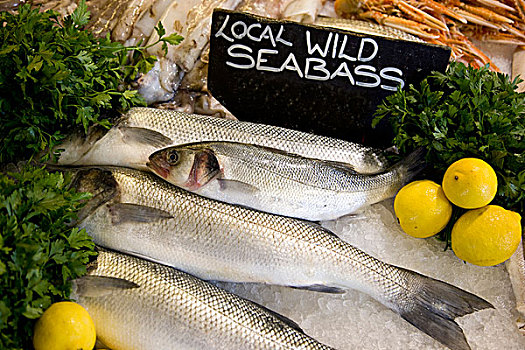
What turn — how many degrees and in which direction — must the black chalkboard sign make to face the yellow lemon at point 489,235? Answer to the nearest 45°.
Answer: approximately 45° to its left

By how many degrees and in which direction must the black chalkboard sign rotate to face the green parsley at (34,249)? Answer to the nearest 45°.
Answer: approximately 45° to its right

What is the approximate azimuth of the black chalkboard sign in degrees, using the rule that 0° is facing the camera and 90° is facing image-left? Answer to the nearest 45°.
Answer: approximately 0°

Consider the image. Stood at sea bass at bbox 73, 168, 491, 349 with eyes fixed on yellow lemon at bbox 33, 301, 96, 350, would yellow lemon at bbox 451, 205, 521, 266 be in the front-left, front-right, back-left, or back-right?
back-left

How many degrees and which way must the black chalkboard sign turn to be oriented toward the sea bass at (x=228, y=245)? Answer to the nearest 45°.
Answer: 0° — it already faces it

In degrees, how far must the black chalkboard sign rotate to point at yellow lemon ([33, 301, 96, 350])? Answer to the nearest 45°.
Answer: approximately 45° to its right

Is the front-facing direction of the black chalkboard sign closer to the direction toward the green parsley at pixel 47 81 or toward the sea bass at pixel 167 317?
the sea bass
